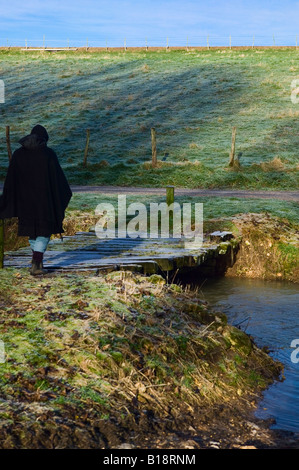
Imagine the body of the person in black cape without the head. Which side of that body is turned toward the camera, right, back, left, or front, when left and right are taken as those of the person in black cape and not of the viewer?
back
